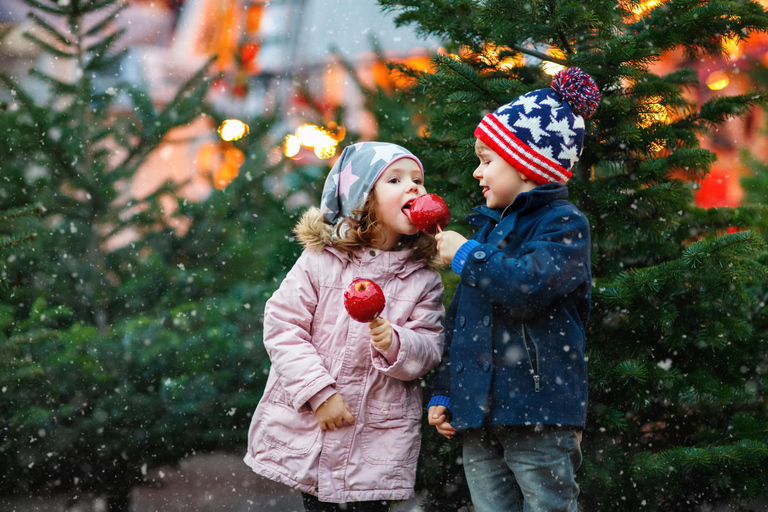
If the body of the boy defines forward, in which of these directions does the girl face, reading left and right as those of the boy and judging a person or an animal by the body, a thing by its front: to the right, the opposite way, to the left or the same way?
to the left

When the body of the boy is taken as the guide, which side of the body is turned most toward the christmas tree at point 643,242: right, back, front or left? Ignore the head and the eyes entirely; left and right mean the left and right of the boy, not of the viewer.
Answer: back

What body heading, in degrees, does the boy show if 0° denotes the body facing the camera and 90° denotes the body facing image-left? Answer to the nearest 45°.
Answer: approximately 45°

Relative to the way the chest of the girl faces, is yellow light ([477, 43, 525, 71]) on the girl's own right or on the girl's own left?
on the girl's own left

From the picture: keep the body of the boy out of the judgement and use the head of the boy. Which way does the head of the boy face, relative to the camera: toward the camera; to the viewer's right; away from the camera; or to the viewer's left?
to the viewer's left

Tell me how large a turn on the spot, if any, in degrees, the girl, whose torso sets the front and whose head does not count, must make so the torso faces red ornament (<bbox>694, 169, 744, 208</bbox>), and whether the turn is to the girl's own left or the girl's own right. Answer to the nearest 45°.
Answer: approximately 90° to the girl's own left

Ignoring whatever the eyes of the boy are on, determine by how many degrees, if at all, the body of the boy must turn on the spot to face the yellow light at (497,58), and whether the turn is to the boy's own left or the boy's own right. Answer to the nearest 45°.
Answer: approximately 135° to the boy's own right

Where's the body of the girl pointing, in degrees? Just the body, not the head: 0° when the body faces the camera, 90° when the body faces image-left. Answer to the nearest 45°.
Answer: approximately 315°

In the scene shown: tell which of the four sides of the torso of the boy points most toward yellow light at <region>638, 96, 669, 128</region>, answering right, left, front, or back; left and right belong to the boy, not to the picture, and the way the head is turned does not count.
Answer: back

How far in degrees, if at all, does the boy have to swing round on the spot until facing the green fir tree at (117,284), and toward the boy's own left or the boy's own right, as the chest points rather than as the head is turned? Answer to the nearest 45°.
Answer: approximately 90° to the boy's own right

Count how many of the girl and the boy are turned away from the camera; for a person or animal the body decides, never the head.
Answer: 0
